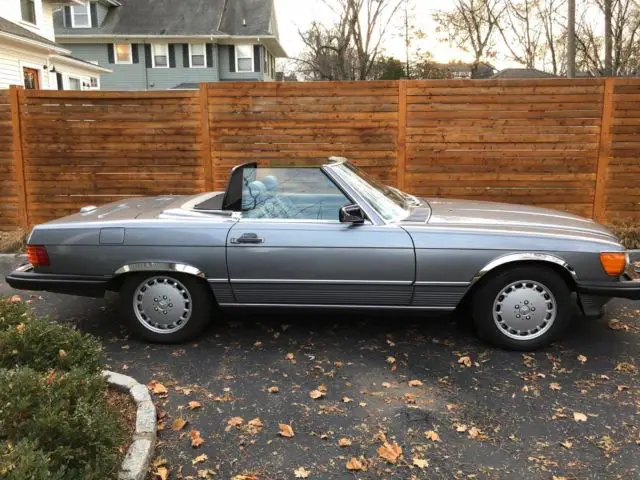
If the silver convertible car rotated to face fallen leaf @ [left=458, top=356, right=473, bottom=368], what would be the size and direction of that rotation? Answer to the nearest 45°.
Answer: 0° — it already faces it

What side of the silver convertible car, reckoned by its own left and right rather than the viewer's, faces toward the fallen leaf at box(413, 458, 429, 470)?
right

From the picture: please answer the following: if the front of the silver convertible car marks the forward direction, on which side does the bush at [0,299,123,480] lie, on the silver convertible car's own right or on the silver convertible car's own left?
on the silver convertible car's own right

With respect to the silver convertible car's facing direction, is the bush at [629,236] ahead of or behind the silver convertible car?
ahead

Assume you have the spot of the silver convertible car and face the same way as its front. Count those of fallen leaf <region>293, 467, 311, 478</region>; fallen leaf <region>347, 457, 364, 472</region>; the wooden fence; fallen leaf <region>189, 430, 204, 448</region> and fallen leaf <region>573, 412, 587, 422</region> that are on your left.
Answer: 1

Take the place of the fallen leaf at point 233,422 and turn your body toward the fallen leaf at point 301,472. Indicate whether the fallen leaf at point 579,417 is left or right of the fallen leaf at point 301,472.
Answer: left

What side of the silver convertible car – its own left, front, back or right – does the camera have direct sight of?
right

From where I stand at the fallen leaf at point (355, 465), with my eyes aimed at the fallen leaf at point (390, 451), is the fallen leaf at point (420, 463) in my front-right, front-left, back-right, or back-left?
front-right

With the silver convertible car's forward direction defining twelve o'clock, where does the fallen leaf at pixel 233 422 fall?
The fallen leaf is roughly at 4 o'clock from the silver convertible car.

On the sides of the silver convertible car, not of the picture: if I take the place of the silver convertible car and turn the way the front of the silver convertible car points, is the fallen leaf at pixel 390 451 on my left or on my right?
on my right

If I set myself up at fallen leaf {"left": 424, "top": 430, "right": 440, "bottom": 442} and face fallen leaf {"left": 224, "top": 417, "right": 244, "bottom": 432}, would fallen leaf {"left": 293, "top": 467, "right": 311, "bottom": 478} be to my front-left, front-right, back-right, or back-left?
front-left

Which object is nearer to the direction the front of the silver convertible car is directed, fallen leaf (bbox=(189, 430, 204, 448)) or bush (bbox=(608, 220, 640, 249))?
the bush

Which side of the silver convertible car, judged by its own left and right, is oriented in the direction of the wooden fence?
left
